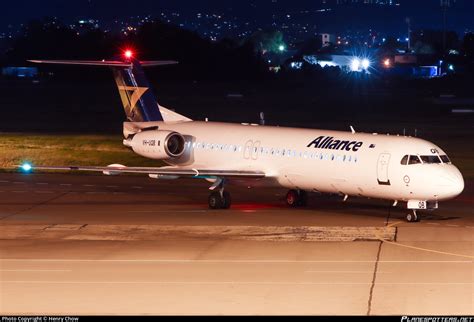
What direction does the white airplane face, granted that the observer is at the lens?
facing the viewer and to the right of the viewer
